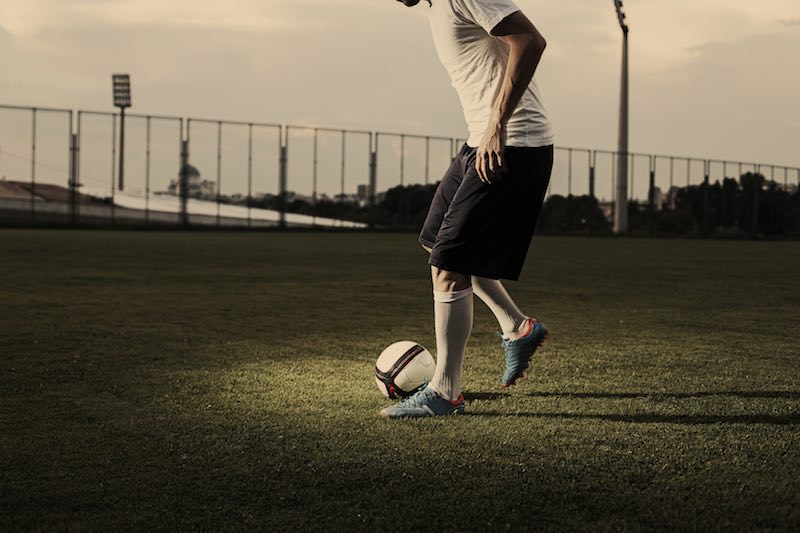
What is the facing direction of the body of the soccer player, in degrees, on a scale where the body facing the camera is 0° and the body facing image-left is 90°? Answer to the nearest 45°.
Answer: approximately 90°

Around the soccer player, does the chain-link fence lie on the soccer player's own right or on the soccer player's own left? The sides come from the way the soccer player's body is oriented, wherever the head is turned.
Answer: on the soccer player's own right

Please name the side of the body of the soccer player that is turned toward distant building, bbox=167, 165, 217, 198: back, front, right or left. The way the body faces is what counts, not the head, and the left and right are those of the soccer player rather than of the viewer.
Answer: right

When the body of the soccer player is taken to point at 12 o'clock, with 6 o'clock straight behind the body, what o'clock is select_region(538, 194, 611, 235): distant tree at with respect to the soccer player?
The distant tree is roughly at 3 o'clock from the soccer player.

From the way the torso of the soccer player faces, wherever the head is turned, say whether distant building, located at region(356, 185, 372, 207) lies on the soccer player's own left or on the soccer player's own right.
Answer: on the soccer player's own right

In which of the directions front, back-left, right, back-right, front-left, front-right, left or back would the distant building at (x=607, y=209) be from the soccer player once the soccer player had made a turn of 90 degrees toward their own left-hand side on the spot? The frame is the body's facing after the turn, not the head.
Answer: back
